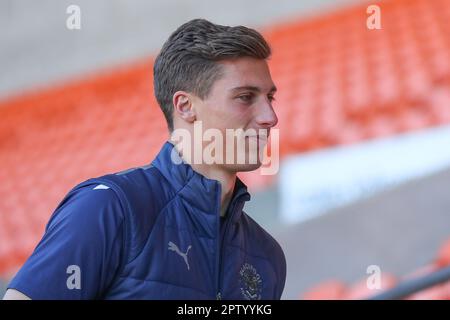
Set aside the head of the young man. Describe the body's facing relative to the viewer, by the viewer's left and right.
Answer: facing the viewer and to the right of the viewer
